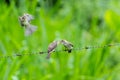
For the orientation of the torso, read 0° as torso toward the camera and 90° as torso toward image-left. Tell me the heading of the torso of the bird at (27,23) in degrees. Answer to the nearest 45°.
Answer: approximately 90°
